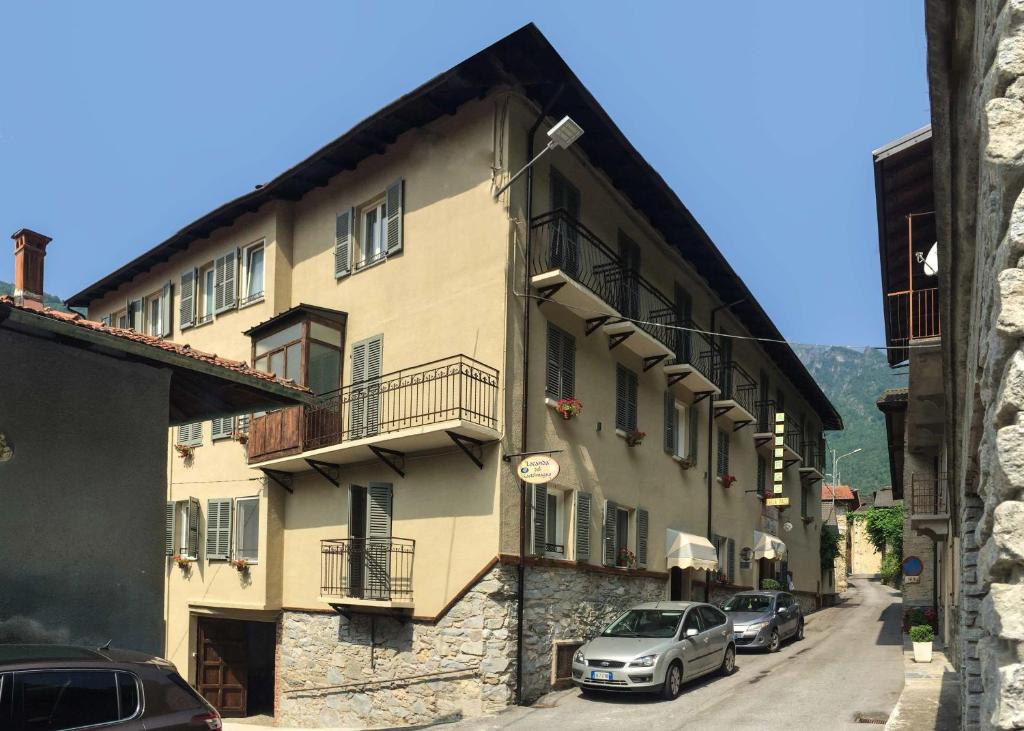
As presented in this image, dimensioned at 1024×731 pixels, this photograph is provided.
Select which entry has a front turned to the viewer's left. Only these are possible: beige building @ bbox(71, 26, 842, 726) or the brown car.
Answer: the brown car

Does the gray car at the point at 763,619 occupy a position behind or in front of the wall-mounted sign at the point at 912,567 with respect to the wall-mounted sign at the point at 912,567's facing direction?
in front

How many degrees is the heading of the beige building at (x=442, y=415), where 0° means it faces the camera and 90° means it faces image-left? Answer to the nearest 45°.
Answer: approximately 315°

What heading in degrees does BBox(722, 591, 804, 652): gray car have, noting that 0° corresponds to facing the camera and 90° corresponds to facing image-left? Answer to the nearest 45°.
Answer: approximately 45°

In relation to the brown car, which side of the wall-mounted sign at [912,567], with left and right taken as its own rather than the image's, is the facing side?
front

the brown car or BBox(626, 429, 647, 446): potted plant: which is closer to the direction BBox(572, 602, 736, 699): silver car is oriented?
the brown car

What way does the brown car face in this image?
to the viewer's left

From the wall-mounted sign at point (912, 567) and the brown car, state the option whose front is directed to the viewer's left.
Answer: the brown car

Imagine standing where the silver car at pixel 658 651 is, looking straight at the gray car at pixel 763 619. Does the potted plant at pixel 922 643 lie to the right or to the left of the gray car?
right

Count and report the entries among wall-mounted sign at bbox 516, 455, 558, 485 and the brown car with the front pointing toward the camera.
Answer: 1

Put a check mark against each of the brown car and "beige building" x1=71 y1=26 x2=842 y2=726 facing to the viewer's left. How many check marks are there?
1
